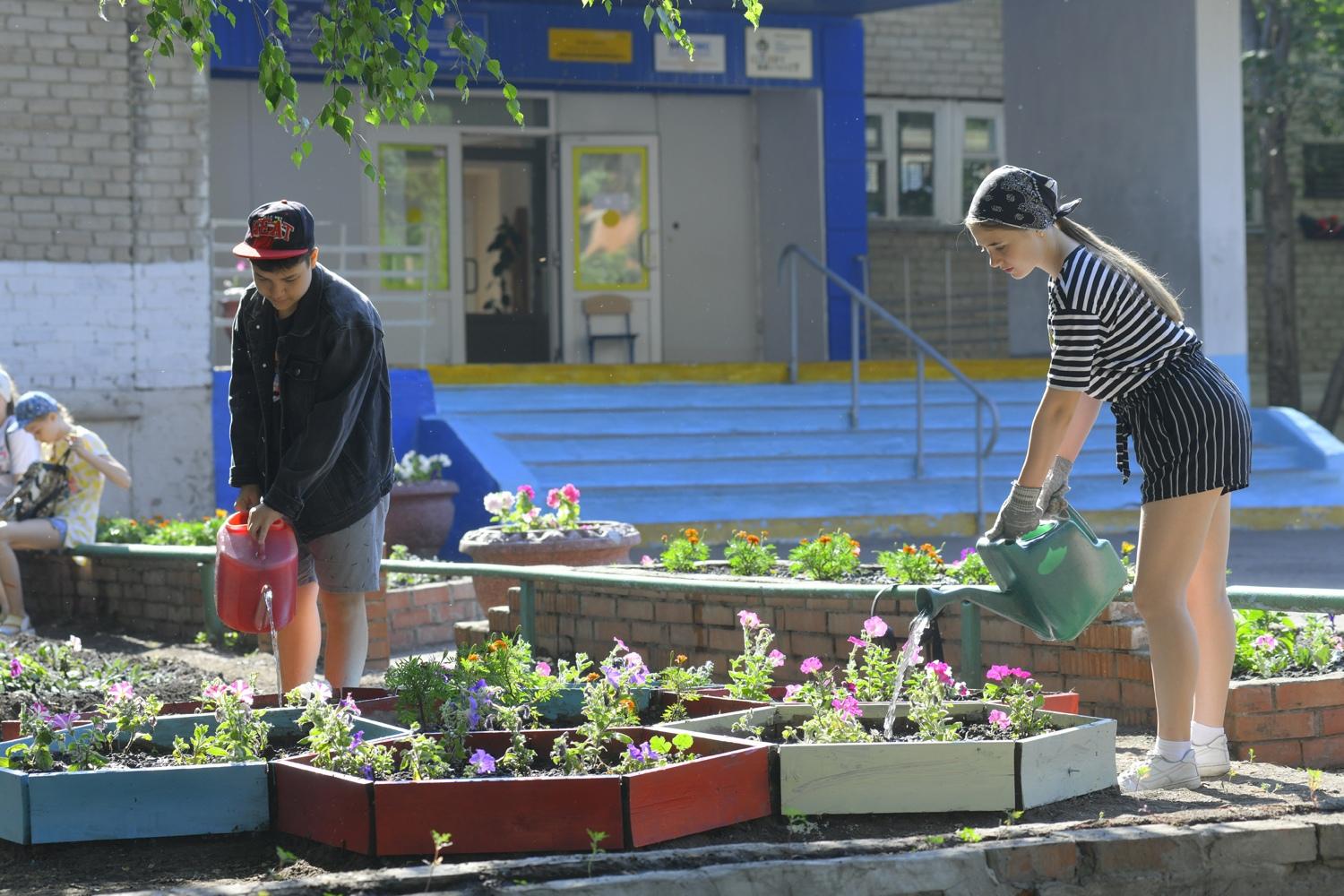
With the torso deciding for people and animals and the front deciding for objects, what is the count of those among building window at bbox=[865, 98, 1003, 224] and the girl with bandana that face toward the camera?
1

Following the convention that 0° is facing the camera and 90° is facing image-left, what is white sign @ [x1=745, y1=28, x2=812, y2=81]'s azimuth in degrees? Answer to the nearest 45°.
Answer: approximately 0°

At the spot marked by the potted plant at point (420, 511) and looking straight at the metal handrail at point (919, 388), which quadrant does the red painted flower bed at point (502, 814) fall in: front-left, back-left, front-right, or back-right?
back-right

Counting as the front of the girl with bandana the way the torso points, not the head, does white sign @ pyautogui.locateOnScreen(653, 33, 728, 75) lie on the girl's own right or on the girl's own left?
on the girl's own right

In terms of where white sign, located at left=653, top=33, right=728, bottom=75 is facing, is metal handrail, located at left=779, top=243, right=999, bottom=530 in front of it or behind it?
in front

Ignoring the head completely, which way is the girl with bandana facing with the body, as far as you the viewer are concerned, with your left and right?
facing to the left of the viewer

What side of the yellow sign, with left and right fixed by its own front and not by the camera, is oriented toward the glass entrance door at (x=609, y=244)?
back

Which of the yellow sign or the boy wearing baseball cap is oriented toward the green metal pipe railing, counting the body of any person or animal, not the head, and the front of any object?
the yellow sign

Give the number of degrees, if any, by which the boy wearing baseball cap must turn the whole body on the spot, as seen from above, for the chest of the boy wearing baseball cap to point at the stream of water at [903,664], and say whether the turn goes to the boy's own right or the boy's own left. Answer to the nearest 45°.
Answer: approximately 90° to the boy's own left
